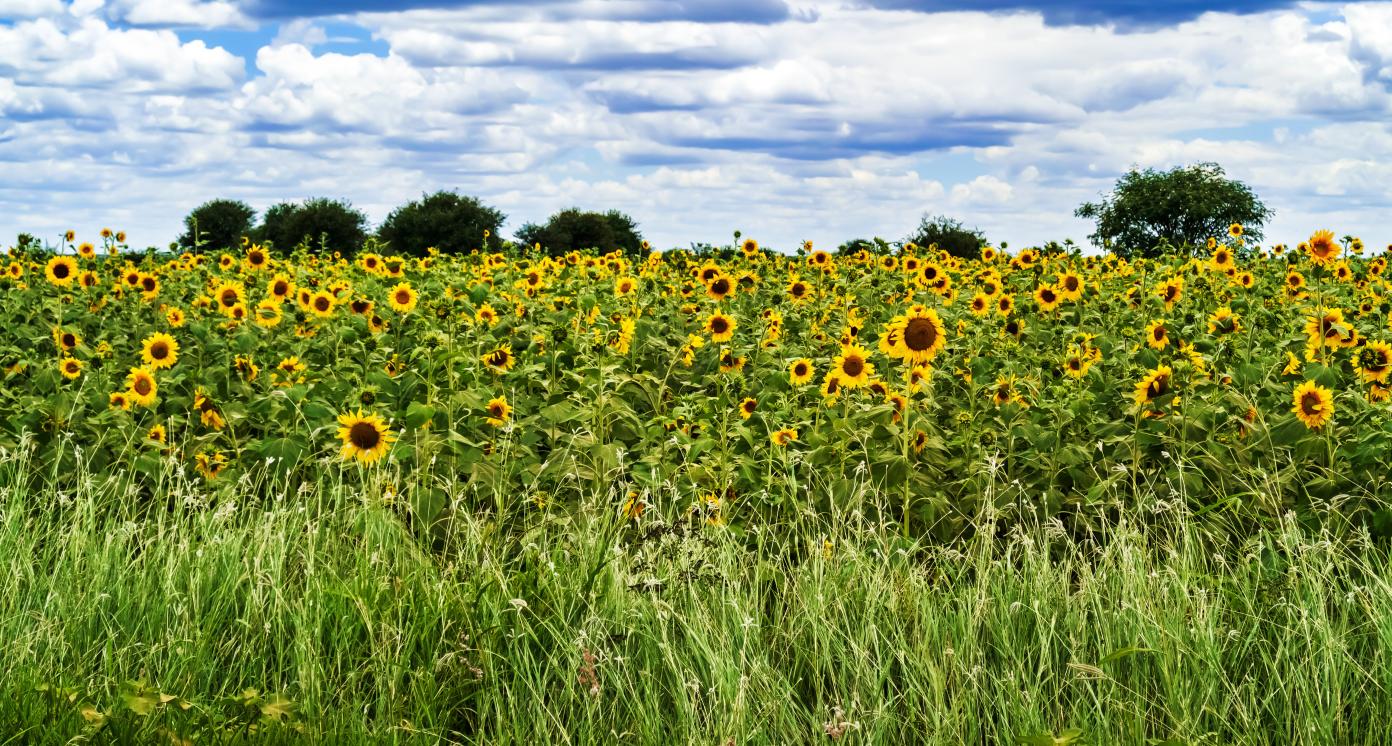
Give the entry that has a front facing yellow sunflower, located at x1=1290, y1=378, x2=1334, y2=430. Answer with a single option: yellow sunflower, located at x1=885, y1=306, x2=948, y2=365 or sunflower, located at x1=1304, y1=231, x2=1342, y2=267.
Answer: the sunflower

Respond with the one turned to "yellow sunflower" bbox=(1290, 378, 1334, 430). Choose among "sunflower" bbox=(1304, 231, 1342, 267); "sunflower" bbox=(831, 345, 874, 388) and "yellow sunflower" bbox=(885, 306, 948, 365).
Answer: "sunflower" bbox=(1304, 231, 1342, 267)

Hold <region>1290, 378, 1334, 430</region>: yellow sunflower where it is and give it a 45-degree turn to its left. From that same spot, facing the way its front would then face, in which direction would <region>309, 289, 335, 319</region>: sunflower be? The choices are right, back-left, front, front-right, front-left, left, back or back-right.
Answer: back-right

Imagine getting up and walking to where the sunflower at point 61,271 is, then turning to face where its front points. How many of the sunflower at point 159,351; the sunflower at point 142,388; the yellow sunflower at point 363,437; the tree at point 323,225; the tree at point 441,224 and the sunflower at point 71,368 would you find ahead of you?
4

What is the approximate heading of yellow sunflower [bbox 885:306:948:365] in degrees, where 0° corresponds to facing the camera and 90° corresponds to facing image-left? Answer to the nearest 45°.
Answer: approximately 0°

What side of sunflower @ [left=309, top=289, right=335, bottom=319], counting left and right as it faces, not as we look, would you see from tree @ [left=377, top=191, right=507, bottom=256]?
back

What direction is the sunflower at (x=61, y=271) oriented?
toward the camera

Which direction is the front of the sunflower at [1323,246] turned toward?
toward the camera

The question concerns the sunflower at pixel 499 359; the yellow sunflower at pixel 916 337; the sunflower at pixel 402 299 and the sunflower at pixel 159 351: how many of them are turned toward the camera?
4

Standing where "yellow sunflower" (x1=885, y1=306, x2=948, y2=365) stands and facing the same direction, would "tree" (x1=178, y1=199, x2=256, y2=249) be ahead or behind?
behind

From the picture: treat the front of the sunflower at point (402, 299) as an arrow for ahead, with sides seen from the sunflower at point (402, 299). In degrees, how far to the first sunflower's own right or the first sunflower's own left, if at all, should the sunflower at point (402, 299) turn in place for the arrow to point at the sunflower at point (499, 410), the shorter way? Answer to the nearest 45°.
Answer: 0° — it already faces it

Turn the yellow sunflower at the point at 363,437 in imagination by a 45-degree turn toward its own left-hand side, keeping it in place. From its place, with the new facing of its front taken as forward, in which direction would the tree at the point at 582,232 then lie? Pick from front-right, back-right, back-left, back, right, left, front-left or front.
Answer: back-left

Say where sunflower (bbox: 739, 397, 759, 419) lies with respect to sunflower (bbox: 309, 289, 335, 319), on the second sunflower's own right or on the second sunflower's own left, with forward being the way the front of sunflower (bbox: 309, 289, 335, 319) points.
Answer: on the second sunflower's own left

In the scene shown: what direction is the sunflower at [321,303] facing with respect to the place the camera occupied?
facing the viewer

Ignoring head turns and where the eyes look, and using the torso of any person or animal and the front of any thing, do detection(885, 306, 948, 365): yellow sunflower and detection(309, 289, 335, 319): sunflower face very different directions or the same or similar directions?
same or similar directions

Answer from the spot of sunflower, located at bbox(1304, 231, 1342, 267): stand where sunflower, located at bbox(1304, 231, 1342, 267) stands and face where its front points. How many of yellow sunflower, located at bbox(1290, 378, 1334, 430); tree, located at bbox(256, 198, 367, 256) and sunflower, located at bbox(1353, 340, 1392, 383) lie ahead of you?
2

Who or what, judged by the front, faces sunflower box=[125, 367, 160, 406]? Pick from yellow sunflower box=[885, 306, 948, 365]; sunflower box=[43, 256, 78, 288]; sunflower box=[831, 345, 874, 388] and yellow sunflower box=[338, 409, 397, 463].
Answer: sunflower box=[43, 256, 78, 288]

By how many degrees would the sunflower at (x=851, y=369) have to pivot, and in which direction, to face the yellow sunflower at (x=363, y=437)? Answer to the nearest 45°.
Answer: approximately 90° to its right
